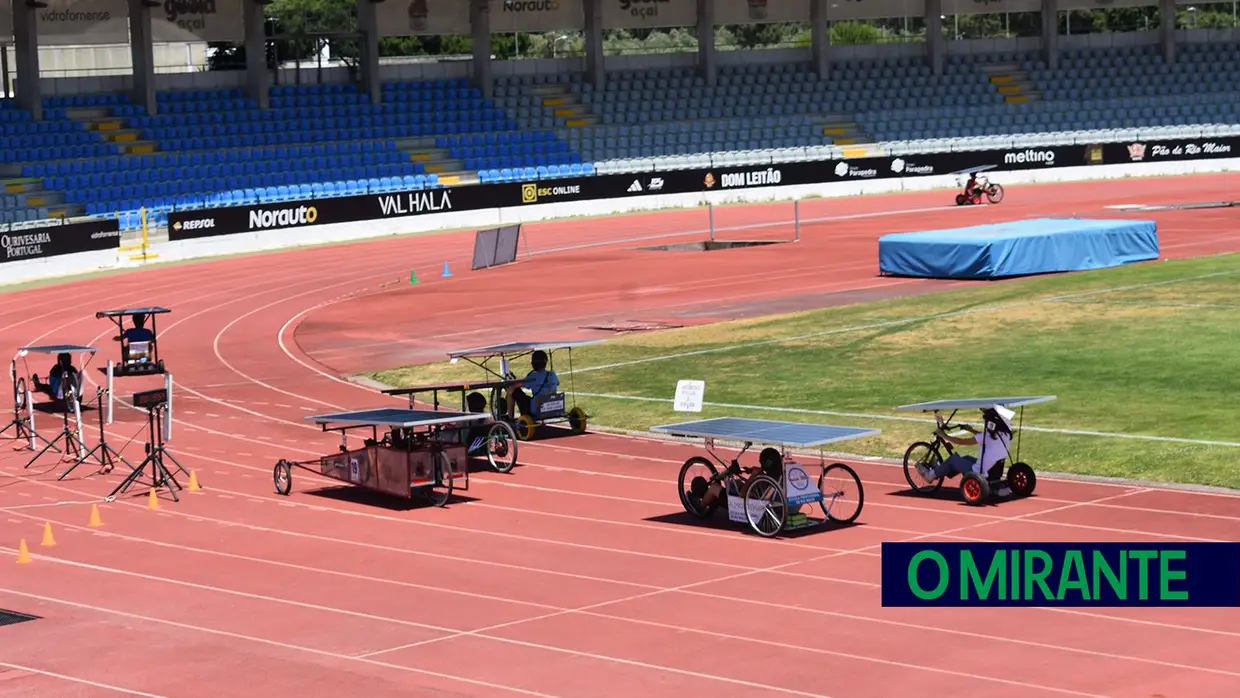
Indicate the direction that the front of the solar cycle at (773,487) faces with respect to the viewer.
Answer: facing away from the viewer and to the left of the viewer

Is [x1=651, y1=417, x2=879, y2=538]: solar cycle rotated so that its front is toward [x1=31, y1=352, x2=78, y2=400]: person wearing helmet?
yes

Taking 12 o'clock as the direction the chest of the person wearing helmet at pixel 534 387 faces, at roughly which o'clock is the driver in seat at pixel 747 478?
The driver in seat is roughly at 7 o'clock from the person wearing helmet.

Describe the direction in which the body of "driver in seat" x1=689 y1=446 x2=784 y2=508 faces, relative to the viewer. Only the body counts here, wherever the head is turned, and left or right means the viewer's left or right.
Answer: facing away from the viewer and to the left of the viewer

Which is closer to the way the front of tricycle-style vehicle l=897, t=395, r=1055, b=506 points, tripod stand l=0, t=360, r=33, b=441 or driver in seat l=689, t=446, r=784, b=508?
the tripod stand

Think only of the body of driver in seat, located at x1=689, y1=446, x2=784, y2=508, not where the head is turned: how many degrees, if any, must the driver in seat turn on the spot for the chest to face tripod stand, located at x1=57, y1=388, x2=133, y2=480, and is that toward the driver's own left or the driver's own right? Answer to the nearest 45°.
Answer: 0° — they already face it

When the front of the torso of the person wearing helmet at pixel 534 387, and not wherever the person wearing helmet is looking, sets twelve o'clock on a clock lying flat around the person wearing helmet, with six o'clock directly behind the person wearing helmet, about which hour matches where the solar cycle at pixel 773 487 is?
The solar cycle is roughly at 7 o'clock from the person wearing helmet.

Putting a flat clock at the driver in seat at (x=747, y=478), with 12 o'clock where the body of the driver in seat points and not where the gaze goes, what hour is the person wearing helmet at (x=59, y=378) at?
The person wearing helmet is roughly at 12 o'clock from the driver in seat.

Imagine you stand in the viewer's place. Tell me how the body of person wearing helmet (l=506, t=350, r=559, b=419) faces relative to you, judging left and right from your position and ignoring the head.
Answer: facing away from the viewer and to the left of the viewer
